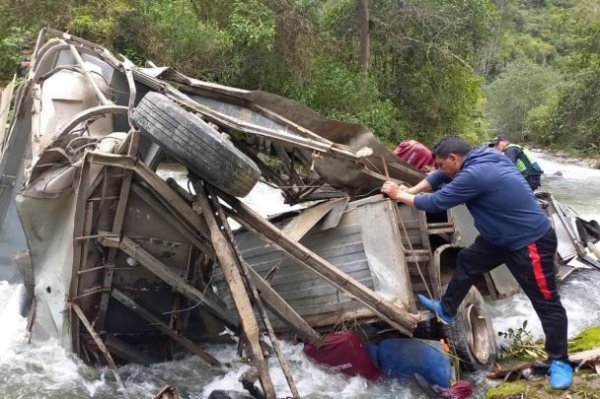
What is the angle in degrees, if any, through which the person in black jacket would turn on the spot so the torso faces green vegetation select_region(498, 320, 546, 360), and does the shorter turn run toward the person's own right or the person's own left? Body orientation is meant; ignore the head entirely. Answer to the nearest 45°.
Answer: approximately 90° to the person's own left

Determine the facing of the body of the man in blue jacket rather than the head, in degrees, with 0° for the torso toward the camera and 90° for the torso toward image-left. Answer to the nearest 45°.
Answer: approximately 90°

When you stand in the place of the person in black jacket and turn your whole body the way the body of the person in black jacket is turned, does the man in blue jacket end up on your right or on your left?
on your left

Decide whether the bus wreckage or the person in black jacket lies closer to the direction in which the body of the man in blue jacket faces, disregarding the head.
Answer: the bus wreckage

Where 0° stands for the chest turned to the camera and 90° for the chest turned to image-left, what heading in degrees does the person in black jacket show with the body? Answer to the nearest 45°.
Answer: approximately 90°

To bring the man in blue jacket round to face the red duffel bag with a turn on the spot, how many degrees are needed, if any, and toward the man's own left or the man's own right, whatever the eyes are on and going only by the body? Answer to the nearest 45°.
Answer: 0° — they already face it

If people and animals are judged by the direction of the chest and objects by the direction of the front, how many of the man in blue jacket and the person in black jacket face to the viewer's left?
2
